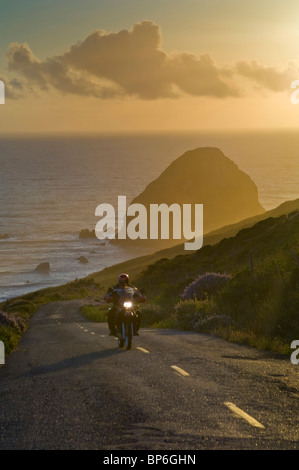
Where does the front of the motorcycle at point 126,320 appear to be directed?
toward the camera

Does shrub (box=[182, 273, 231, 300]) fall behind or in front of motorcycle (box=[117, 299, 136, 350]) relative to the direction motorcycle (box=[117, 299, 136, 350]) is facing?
behind

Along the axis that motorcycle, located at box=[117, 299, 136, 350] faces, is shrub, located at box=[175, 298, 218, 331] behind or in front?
behind
